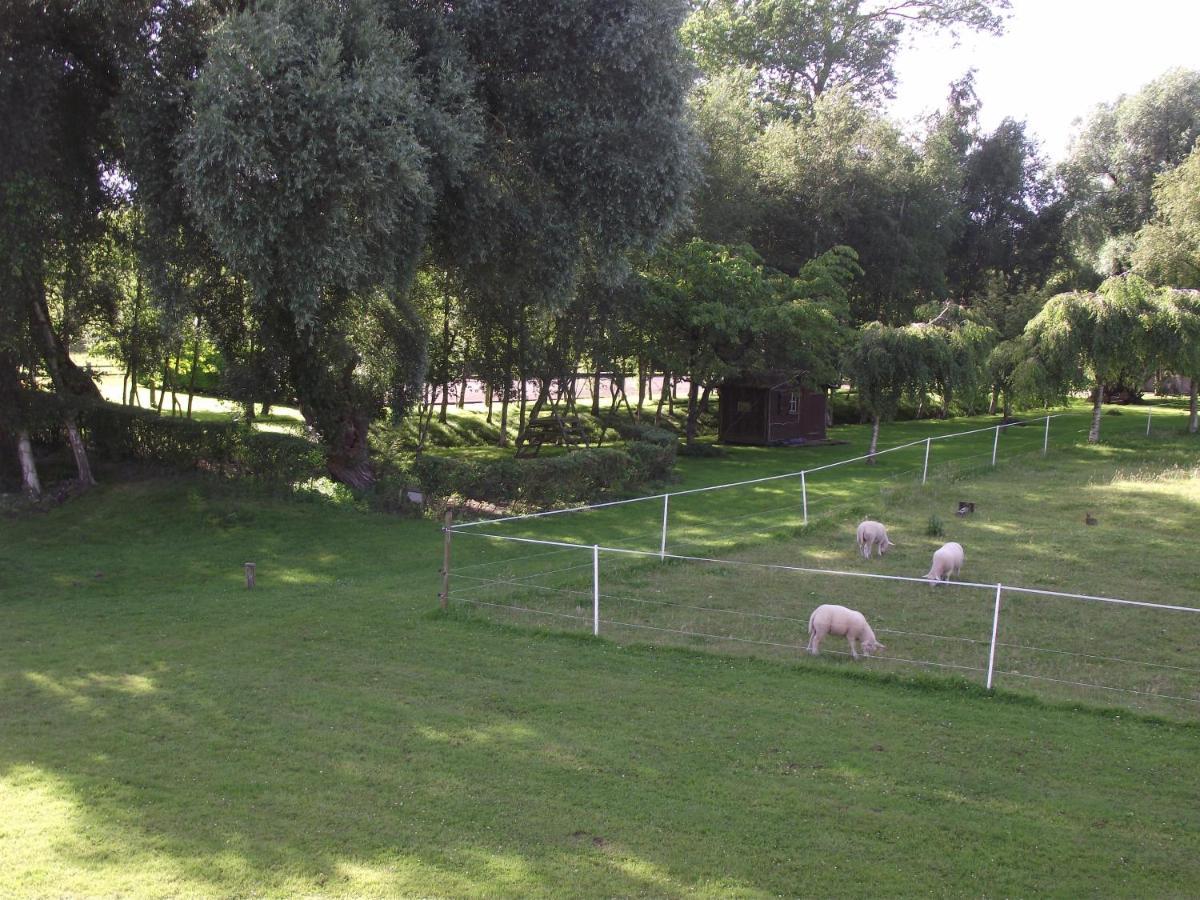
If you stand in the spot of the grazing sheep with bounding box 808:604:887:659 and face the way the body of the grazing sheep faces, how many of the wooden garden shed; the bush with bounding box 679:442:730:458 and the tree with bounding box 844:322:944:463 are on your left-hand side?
3

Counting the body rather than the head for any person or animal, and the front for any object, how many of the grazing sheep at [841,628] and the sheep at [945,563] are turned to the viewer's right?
1

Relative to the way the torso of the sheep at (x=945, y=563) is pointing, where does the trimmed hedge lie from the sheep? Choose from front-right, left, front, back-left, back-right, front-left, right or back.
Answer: front-right

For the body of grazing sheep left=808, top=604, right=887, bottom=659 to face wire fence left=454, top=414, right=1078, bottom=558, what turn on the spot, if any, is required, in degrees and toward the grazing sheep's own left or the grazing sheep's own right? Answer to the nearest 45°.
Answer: approximately 90° to the grazing sheep's own left

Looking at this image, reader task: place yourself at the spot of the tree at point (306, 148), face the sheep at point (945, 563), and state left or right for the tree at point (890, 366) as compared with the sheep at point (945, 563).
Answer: left

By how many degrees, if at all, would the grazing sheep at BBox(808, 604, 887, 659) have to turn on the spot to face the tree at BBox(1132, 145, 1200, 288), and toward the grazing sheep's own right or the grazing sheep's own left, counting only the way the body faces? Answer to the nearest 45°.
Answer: approximately 90° to the grazing sheep's own left

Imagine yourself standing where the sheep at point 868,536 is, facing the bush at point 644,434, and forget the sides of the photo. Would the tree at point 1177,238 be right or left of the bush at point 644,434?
right

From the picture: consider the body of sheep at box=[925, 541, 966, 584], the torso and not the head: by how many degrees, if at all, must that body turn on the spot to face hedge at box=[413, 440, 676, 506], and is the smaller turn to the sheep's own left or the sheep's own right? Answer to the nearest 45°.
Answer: approximately 90° to the sheep's own right

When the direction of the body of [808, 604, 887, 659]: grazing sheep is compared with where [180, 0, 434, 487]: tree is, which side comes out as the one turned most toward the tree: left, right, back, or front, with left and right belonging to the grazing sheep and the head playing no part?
back

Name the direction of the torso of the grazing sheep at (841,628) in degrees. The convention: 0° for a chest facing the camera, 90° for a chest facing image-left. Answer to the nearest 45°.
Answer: approximately 270°

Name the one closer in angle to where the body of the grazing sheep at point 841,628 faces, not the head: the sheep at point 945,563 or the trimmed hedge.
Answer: the sheep

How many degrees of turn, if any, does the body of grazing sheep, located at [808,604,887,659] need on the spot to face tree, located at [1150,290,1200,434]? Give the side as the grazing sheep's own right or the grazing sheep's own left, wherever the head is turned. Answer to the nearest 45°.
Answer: approximately 45° to the grazing sheep's own left

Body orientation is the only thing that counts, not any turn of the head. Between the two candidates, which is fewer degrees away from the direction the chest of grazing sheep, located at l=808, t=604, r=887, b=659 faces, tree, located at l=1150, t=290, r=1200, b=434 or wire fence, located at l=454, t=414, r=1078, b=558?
the tree

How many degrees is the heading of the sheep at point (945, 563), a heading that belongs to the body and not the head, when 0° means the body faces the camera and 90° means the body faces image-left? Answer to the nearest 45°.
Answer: approximately 45°
